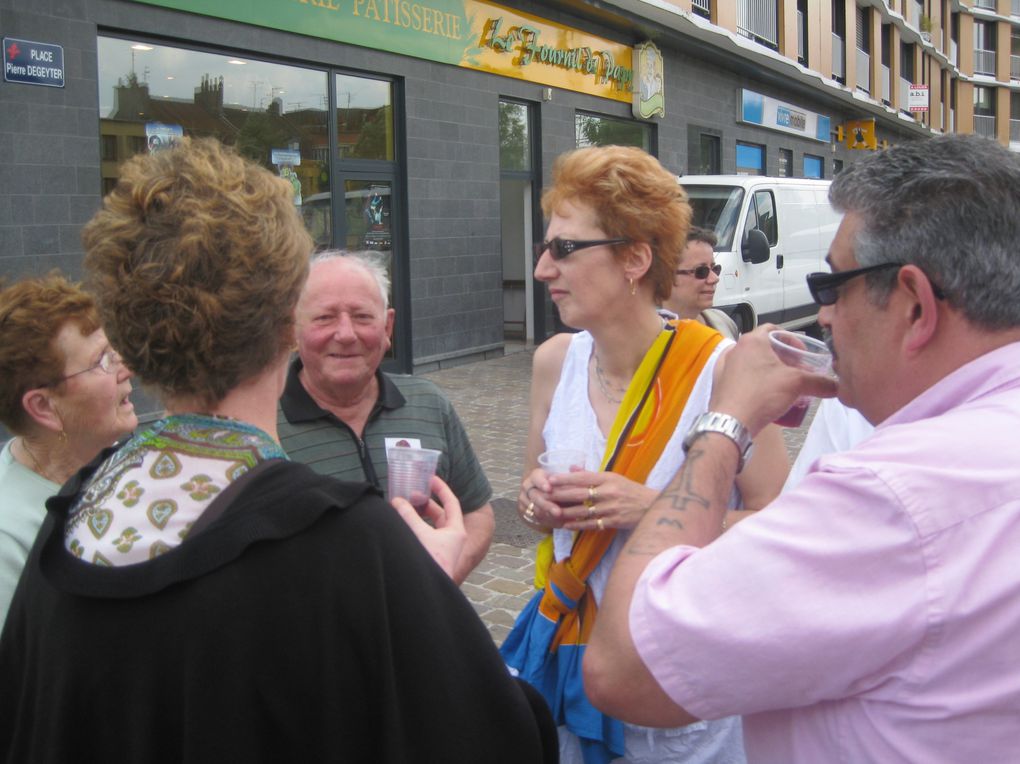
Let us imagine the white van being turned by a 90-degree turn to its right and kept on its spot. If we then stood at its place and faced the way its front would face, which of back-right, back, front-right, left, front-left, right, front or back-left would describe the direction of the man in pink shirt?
back-left

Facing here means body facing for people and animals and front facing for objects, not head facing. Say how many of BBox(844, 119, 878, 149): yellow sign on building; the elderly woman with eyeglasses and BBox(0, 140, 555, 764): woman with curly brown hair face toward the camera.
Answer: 1

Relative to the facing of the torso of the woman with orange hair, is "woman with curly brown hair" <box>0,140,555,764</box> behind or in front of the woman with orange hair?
in front

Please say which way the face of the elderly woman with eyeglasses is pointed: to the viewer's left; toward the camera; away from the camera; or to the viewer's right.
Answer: to the viewer's right

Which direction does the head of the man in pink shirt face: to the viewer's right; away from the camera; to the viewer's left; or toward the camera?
to the viewer's left

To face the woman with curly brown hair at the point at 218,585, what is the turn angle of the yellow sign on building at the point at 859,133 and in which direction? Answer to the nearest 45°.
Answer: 0° — it already faces them

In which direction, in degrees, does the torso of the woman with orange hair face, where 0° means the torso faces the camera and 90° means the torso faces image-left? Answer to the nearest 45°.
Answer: approximately 45°

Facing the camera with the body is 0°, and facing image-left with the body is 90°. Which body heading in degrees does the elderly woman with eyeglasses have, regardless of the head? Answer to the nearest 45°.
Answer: approximately 270°

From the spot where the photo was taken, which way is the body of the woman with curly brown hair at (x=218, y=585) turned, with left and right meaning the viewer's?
facing away from the viewer and to the right of the viewer

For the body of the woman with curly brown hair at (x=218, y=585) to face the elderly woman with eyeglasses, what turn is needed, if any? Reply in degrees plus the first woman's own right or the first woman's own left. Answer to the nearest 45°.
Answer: approximately 45° to the first woman's own left

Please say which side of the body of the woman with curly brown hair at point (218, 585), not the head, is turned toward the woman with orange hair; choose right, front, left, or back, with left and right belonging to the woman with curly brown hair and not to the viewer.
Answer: front

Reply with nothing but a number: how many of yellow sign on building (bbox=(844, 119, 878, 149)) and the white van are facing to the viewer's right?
0

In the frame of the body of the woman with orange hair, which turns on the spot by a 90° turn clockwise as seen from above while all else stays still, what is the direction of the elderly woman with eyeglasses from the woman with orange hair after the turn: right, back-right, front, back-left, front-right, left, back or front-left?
front-left
